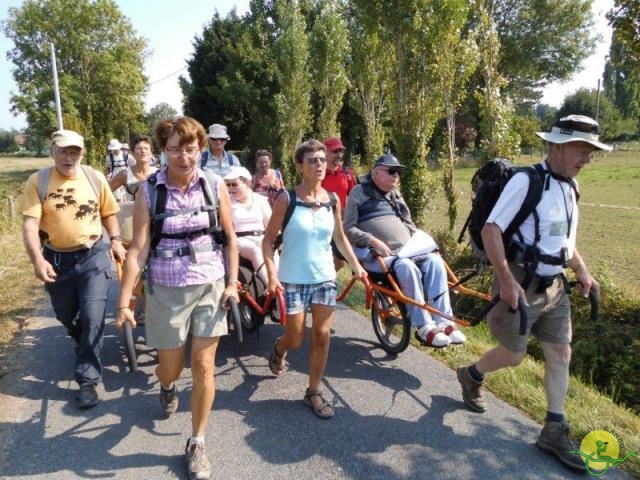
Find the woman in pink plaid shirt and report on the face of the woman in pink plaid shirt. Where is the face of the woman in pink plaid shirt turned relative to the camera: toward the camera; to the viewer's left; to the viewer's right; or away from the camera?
toward the camera

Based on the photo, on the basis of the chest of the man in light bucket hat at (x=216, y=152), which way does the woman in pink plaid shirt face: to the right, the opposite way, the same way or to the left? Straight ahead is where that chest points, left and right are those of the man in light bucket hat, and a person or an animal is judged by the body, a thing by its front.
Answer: the same way

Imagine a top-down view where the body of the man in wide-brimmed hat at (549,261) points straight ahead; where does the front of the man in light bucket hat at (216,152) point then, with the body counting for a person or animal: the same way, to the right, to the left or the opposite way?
the same way

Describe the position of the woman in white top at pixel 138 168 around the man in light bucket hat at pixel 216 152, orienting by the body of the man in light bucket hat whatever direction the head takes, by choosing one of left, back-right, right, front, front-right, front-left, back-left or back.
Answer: front-right

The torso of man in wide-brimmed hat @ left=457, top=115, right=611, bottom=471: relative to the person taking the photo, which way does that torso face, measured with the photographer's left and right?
facing the viewer and to the right of the viewer

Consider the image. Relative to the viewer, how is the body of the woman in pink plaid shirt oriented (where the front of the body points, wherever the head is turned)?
toward the camera

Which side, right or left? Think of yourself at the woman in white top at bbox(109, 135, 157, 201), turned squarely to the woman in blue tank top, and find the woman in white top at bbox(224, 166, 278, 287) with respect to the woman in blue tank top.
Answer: left

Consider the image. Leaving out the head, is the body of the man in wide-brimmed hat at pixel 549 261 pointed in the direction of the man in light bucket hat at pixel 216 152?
no

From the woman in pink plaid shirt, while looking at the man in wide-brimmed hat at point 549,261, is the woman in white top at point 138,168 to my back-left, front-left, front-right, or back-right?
back-left

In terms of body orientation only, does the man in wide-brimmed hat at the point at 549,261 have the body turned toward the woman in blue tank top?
no

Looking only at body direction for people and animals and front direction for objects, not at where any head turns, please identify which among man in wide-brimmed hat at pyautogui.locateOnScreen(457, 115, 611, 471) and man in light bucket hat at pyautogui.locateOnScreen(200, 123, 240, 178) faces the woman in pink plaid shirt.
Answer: man in light bucket hat at pyautogui.locateOnScreen(200, 123, 240, 178)

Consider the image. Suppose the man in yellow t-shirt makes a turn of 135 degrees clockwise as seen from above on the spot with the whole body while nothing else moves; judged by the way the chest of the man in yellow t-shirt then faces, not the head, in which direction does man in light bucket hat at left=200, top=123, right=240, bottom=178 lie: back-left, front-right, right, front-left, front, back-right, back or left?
right

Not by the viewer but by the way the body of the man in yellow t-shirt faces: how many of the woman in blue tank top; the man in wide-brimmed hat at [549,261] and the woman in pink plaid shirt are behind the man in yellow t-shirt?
0

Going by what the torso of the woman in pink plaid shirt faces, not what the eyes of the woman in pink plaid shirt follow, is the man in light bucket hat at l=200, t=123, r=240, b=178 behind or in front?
behind

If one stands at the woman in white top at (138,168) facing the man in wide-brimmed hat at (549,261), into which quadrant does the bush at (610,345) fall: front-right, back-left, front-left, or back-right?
front-left

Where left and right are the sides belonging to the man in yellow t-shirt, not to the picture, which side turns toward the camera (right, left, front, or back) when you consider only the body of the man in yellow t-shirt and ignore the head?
front

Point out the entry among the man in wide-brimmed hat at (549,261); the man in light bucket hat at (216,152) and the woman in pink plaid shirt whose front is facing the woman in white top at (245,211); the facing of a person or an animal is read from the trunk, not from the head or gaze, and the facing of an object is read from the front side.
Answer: the man in light bucket hat at (216,152)

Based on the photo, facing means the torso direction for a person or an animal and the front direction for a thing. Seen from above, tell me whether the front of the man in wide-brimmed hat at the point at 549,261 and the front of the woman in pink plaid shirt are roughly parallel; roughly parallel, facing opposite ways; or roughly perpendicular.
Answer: roughly parallel
